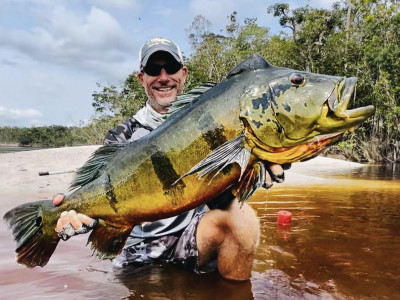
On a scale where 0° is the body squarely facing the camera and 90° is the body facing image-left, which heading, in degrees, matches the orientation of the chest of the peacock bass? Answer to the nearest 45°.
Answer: approximately 270°
